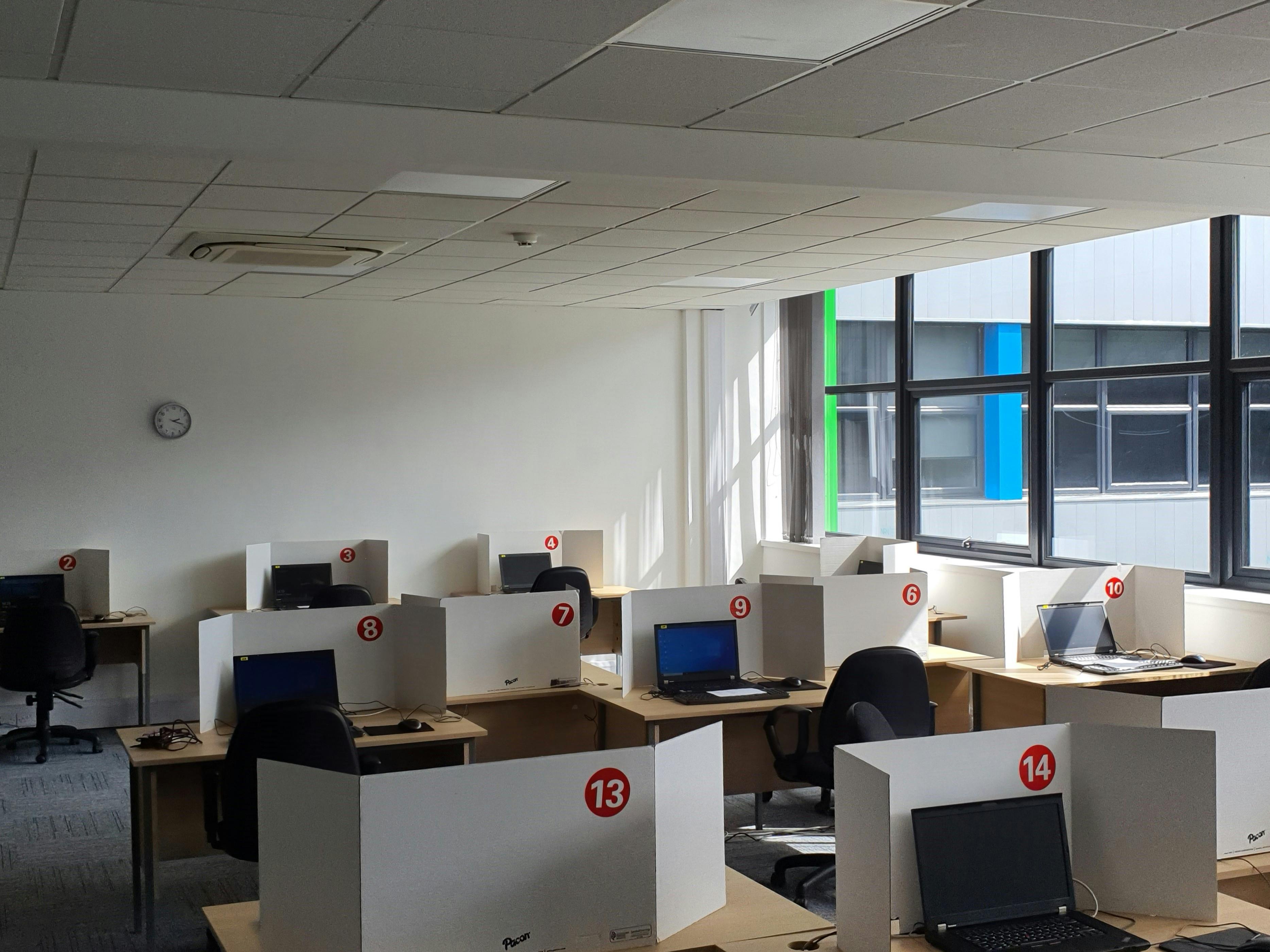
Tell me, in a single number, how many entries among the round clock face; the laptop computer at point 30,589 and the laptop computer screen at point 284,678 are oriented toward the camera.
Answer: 3

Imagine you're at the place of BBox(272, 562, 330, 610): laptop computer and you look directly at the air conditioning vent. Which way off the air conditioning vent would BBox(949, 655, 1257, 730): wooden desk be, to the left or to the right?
left

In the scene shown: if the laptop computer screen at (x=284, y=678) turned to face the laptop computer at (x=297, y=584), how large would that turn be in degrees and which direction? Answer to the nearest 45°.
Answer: approximately 180°

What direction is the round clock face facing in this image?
toward the camera

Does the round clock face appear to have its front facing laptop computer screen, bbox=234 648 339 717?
yes

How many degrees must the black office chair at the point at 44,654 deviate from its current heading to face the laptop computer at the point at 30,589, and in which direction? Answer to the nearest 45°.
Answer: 0° — it already faces it

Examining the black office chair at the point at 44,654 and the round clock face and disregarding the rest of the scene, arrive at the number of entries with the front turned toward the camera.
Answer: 1

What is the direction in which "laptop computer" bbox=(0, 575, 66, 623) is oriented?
toward the camera

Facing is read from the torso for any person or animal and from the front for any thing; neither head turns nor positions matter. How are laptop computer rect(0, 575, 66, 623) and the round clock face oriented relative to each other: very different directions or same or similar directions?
same or similar directions

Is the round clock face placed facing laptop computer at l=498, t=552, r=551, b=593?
no

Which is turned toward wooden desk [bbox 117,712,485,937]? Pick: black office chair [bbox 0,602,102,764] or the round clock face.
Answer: the round clock face

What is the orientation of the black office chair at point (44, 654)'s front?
away from the camera

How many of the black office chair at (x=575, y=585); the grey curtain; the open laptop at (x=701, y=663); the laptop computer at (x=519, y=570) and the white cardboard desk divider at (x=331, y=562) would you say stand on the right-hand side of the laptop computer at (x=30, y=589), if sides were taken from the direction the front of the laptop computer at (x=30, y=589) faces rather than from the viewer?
0

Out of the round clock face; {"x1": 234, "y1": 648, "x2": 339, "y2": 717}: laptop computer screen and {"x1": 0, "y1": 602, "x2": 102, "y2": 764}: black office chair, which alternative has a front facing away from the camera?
the black office chair

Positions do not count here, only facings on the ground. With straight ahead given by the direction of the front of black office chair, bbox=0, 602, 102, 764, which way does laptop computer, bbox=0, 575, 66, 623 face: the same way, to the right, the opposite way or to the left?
the opposite way
